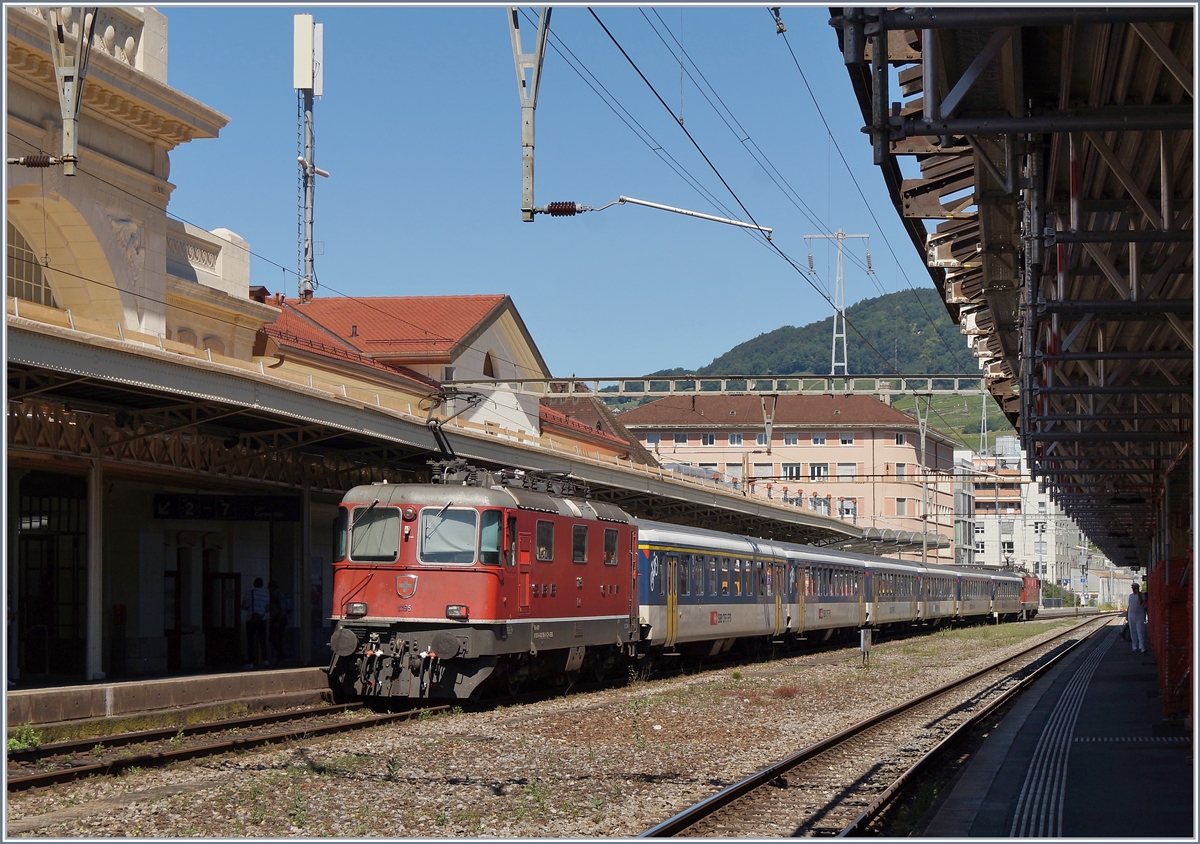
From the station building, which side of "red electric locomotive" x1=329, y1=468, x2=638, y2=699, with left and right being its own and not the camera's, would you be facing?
right

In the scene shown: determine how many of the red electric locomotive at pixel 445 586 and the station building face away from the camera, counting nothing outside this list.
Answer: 0

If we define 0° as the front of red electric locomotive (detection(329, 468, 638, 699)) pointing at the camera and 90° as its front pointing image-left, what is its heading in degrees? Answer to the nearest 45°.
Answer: approximately 45°

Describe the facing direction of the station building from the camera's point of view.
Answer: facing the viewer and to the right of the viewer

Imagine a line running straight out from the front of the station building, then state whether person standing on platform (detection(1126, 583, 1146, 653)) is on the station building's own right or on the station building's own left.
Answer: on the station building's own left

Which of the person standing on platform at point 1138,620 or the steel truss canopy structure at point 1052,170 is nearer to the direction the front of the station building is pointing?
the steel truss canopy structure

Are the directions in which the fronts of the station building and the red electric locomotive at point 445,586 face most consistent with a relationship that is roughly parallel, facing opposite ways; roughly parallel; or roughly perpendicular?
roughly perpendicular

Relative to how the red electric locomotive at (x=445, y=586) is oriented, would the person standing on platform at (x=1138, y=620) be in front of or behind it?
behind
